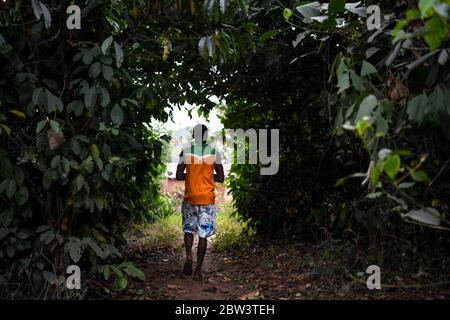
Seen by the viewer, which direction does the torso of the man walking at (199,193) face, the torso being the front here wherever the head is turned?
away from the camera
